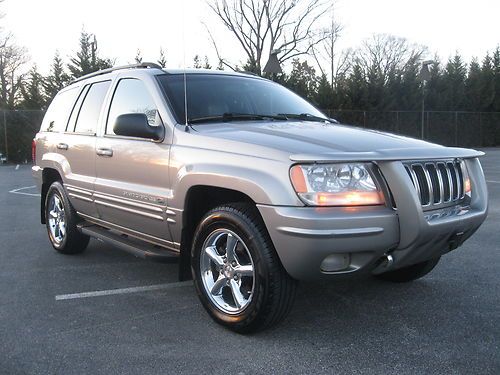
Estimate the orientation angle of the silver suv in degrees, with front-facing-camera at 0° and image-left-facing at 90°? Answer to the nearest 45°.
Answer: approximately 315°

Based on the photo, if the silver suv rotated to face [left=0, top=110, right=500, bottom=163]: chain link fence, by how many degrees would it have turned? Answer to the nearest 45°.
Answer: approximately 135° to its left

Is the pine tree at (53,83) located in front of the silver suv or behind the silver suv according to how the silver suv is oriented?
behind

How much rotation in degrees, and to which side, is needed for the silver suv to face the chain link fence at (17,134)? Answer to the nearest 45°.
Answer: approximately 180°

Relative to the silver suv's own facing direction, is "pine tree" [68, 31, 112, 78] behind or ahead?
behind

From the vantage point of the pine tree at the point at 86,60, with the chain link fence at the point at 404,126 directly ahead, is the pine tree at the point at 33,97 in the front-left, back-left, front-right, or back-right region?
back-right

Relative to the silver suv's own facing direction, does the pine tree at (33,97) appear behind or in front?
behind
